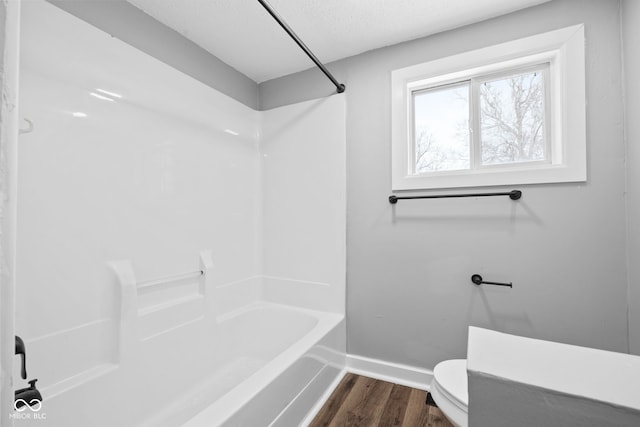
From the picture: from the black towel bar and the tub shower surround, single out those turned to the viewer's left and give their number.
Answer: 0

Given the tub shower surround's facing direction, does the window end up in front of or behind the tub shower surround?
in front

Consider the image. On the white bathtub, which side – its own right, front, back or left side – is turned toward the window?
front

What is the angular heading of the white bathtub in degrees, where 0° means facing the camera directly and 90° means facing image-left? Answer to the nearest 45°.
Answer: approximately 315°

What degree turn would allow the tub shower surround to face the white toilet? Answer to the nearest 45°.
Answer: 0° — it already faces it

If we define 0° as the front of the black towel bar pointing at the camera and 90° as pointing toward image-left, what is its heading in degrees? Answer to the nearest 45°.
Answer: approximately 0°

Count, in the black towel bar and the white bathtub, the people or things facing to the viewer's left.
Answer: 0

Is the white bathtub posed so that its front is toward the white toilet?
yes

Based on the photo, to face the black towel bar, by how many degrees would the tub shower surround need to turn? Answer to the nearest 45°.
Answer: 0° — it already faces it

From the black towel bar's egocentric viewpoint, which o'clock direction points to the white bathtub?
The white bathtub is roughly at 2 o'clock from the black towel bar.

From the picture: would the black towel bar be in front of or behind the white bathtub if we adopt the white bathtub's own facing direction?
in front
